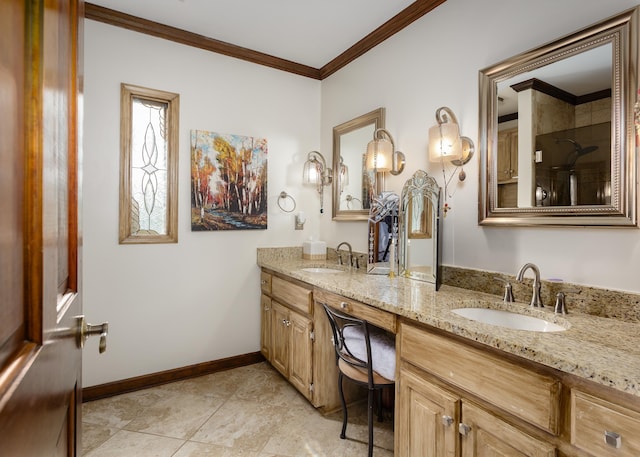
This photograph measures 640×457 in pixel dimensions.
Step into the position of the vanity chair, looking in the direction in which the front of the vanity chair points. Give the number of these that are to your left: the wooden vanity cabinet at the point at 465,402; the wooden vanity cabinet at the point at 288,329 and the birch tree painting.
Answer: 2

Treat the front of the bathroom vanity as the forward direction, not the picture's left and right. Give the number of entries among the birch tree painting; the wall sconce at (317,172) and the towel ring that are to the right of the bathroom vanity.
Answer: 3

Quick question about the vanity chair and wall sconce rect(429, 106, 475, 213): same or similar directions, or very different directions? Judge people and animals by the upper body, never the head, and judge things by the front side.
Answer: very different directions

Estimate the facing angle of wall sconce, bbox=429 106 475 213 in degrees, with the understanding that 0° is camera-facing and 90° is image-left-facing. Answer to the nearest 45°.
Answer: approximately 45°

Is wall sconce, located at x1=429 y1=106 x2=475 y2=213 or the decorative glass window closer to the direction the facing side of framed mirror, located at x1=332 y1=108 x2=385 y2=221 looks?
the decorative glass window

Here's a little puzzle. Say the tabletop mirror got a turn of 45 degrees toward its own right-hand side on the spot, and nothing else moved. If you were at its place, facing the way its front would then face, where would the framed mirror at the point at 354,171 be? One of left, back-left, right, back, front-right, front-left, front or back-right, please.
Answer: front-right
